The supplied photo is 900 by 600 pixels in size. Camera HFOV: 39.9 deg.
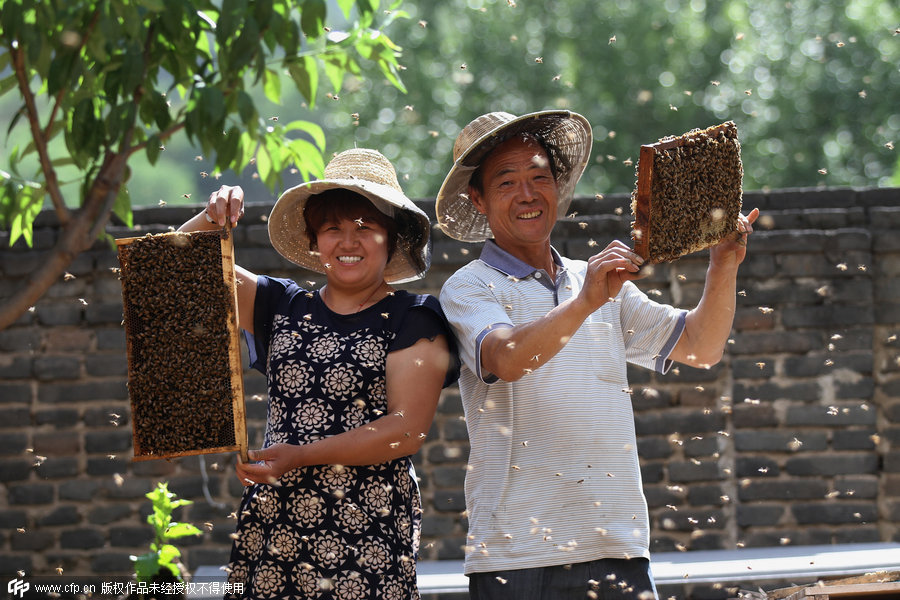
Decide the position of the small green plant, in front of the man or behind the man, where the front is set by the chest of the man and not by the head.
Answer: behind

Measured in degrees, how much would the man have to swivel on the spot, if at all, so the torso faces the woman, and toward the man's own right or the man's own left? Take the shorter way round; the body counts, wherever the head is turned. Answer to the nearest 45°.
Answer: approximately 135° to the man's own right

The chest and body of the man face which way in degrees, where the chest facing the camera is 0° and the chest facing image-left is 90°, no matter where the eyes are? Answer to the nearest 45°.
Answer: approximately 315°
